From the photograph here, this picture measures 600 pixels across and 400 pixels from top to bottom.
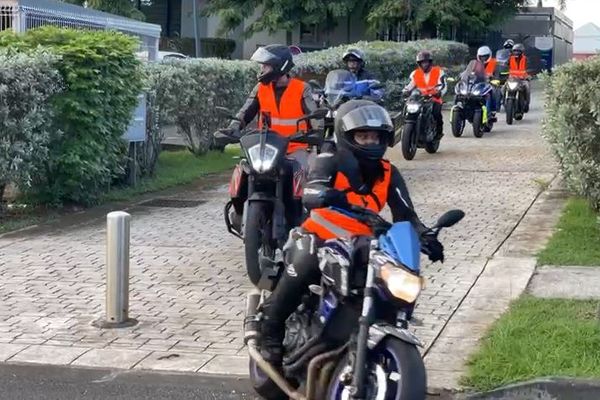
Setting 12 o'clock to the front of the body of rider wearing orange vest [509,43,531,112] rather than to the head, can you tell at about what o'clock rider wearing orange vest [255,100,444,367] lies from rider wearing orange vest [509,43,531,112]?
rider wearing orange vest [255,100,444,367] is roughly at 12 o'clock from rider wearing orange vest [509,43,531,112].

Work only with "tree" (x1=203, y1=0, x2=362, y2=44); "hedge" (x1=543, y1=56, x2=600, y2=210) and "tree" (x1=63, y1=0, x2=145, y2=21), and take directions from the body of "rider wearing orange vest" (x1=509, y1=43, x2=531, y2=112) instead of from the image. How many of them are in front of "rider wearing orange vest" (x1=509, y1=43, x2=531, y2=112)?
1

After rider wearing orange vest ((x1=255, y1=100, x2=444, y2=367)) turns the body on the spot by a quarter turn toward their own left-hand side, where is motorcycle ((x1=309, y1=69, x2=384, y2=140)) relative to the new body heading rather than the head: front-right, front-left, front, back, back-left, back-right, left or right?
front-left

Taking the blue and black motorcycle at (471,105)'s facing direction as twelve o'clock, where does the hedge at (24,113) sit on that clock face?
The hedge is roughly at 1 o'clock from the blue and black motorcycle.

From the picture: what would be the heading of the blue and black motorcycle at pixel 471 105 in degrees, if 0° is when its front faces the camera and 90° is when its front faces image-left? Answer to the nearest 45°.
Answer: approximately 0°

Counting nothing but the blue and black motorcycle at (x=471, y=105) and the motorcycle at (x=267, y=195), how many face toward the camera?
2
